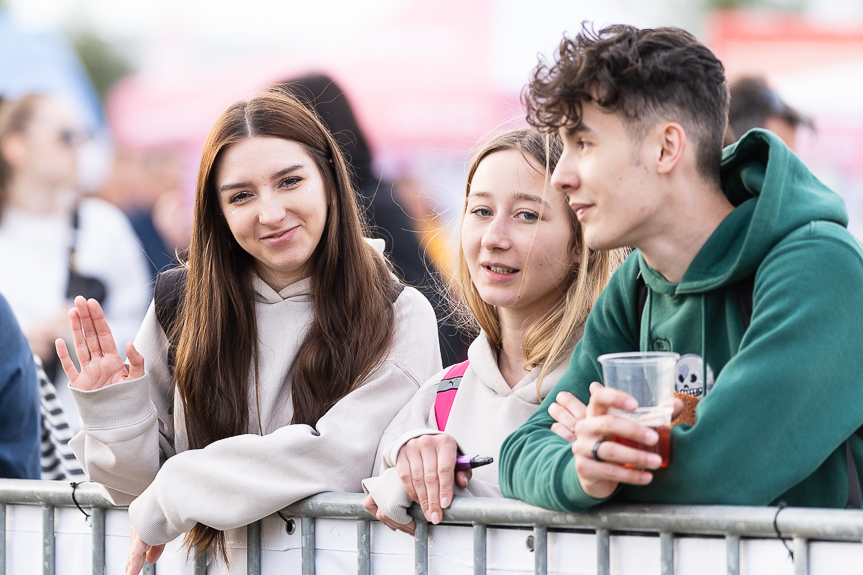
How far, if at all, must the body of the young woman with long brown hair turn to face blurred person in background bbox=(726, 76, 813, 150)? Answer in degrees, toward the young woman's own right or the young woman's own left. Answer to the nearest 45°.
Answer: approximately 135° to the young woman's own left

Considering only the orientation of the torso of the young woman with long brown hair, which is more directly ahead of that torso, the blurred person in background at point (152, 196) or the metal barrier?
the metal barrier

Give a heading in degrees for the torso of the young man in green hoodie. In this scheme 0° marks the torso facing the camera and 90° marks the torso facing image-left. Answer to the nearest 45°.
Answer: approximately 45°

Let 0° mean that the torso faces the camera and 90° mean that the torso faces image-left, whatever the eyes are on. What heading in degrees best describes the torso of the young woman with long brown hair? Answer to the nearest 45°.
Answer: approximately 0°

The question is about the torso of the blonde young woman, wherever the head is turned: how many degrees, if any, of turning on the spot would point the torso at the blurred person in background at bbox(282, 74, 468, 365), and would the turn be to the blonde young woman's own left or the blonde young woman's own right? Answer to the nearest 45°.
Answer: approximately 135° to the blonde young woman's own right

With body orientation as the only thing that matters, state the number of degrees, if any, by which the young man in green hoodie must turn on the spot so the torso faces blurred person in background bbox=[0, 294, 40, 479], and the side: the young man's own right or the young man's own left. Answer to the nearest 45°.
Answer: approximately 90° to the young man's own right
